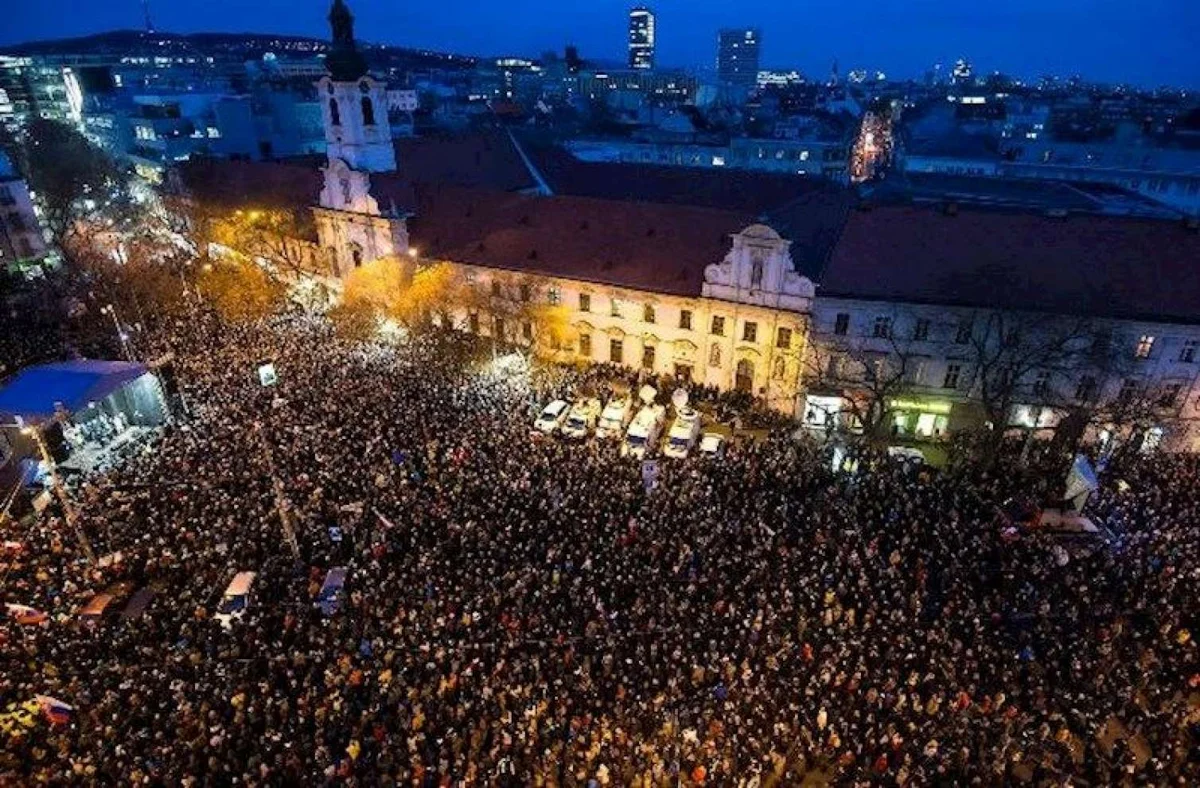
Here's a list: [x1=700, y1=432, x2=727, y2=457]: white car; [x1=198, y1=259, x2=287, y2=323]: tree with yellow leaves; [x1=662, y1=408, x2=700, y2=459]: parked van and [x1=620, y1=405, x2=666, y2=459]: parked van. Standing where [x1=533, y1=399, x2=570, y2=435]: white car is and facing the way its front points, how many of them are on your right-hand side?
1

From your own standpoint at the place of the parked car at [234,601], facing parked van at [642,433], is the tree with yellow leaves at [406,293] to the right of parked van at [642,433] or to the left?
left

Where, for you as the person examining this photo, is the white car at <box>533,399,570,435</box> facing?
facing the viewer and to the left of the viewer

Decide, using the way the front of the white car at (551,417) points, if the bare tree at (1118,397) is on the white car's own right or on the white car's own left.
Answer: on the white car's own left

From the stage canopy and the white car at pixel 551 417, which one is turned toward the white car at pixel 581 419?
the stage canopy

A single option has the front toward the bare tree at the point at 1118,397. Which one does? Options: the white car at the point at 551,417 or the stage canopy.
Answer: the stage canopy

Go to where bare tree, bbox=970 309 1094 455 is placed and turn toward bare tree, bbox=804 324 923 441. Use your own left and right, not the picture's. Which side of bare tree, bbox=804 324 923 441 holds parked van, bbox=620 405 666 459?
left

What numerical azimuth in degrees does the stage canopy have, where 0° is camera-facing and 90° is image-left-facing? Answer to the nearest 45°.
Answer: approximately 315°

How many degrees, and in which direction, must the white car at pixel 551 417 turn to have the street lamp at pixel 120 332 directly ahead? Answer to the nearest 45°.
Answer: approximately 45° to its right

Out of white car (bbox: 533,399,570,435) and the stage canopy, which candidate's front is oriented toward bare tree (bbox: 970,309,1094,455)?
the stage canopy

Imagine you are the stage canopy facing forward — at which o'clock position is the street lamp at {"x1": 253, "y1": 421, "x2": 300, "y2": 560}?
The street lamp is roughly at 1 o'clock from the stage canopy.

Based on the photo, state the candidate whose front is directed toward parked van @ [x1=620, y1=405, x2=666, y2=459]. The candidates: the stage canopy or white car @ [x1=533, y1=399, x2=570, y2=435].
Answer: the stage canopy

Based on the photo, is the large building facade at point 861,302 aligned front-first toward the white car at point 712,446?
no

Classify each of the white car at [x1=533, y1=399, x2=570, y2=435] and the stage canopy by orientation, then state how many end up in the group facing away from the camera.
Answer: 0

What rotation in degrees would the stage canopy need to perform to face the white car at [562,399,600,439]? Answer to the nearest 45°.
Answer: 0° — it already faces it

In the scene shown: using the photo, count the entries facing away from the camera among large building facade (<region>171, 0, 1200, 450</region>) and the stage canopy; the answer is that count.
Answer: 0
